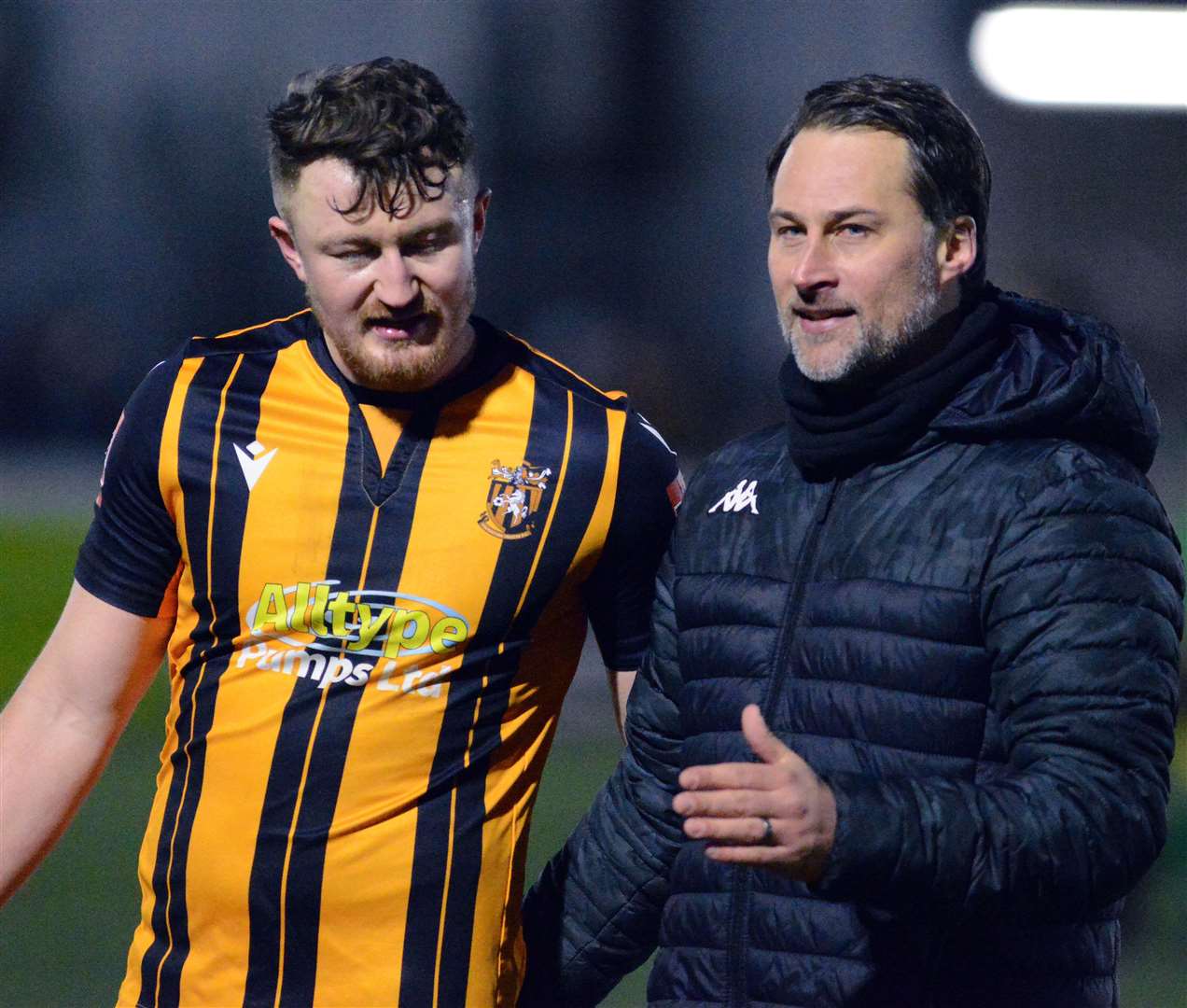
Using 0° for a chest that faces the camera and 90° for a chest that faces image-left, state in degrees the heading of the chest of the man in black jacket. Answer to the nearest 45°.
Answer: approximately 45°
